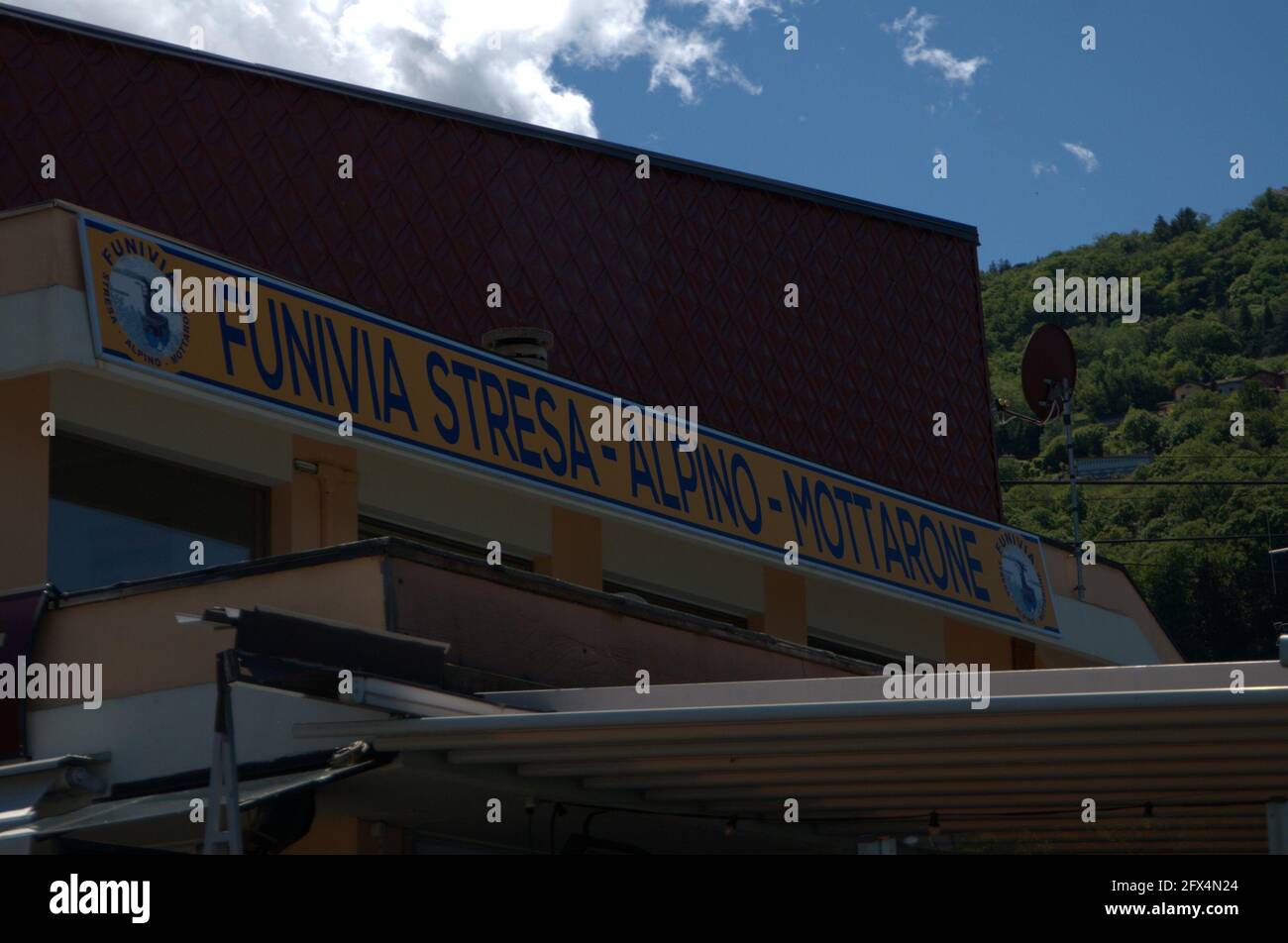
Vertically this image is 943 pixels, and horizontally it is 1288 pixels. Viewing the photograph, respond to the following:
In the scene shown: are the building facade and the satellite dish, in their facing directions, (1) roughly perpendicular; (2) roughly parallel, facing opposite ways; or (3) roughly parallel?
roughly parallel, facing opposite ways

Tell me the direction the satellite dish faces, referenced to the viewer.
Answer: facing away from the viewer and to the left of the viewer
